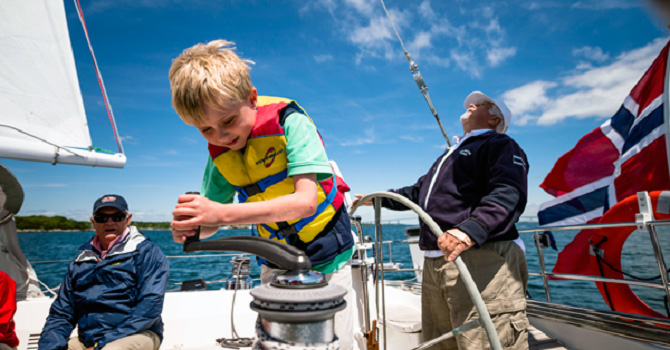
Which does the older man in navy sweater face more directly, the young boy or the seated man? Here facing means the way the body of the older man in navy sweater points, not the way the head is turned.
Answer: the young boy

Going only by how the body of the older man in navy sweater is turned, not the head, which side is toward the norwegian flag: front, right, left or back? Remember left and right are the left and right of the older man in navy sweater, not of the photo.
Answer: back

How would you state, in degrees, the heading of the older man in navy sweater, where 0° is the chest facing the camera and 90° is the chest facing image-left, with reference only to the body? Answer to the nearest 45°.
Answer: approximately 45°

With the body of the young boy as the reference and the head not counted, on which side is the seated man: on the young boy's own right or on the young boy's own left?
on the young boy's own right

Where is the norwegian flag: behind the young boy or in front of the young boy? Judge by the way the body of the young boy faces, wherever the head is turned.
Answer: behind

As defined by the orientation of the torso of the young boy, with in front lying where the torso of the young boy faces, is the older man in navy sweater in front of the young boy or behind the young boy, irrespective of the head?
behind

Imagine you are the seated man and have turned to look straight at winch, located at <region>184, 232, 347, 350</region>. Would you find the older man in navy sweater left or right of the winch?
left

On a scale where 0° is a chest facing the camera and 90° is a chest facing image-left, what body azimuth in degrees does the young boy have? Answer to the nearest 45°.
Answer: approximately 45°

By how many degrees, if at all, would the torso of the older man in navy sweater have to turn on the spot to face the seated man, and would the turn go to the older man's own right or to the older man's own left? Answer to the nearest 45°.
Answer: approximately 45° to the older man's own right

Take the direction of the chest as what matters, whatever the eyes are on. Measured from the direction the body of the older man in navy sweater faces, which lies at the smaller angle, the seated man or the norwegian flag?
the seated man
